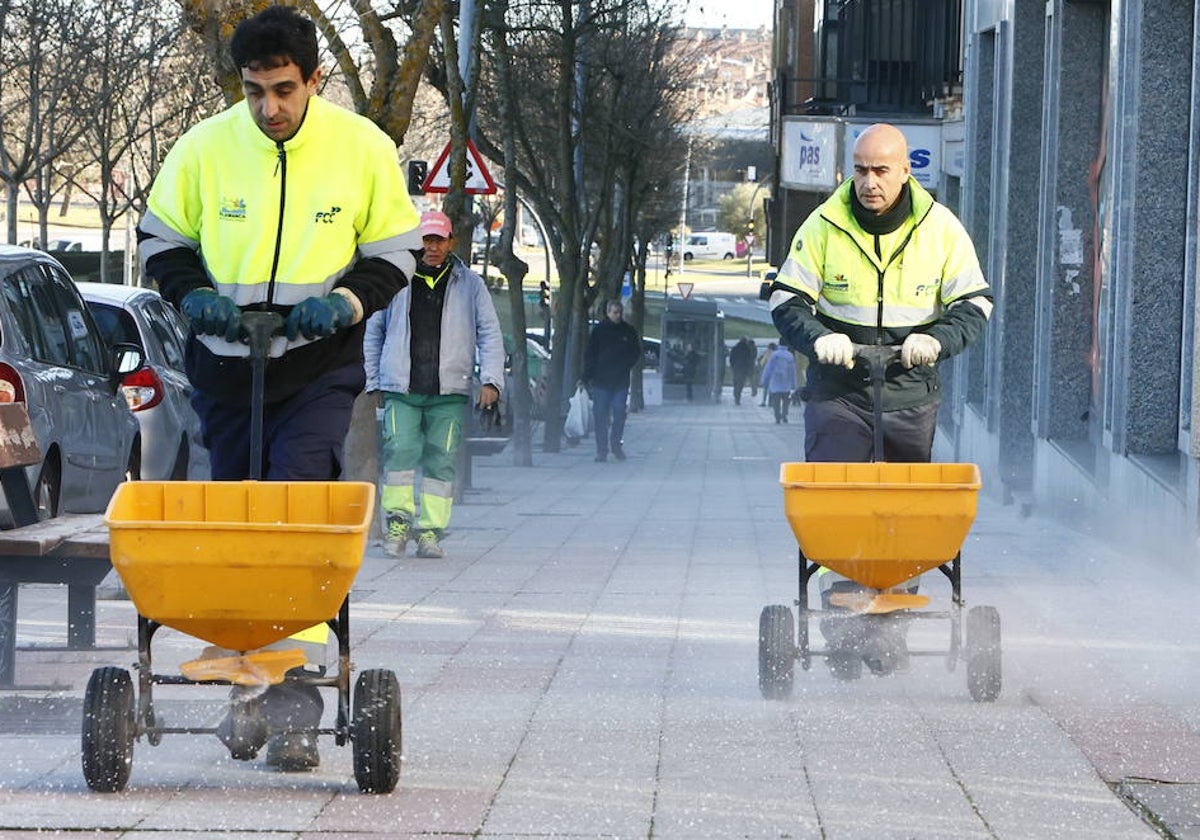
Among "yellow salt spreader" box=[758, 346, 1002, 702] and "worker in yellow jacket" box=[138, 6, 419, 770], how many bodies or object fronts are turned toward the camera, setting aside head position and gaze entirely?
2

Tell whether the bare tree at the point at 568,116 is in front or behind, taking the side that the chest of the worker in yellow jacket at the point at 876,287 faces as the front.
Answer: behind

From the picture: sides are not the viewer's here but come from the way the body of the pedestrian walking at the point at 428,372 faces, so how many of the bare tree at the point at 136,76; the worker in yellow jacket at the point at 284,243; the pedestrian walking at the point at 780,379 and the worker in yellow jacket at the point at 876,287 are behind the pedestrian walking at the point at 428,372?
2

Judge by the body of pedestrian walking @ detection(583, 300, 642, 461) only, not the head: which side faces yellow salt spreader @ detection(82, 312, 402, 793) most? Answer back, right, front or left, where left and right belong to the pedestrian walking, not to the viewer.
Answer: front

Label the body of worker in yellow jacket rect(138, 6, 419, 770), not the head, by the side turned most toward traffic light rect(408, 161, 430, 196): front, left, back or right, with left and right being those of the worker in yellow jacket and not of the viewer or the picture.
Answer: back

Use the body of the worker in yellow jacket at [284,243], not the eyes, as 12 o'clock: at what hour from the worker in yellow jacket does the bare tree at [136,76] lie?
The bare tree is roughly at 6 o'clock from the worker in yellow jacket.

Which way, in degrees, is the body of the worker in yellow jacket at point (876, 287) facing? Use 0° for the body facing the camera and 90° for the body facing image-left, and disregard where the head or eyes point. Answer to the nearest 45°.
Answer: approximately 0°

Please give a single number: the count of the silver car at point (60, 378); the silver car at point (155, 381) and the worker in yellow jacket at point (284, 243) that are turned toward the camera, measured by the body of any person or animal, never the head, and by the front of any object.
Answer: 1

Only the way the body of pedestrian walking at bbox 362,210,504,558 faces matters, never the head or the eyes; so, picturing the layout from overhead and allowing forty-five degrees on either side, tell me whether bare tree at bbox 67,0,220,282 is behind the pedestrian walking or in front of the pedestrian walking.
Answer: behind

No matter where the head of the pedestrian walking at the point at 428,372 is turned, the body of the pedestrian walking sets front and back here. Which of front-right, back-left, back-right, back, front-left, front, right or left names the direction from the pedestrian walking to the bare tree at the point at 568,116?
back
